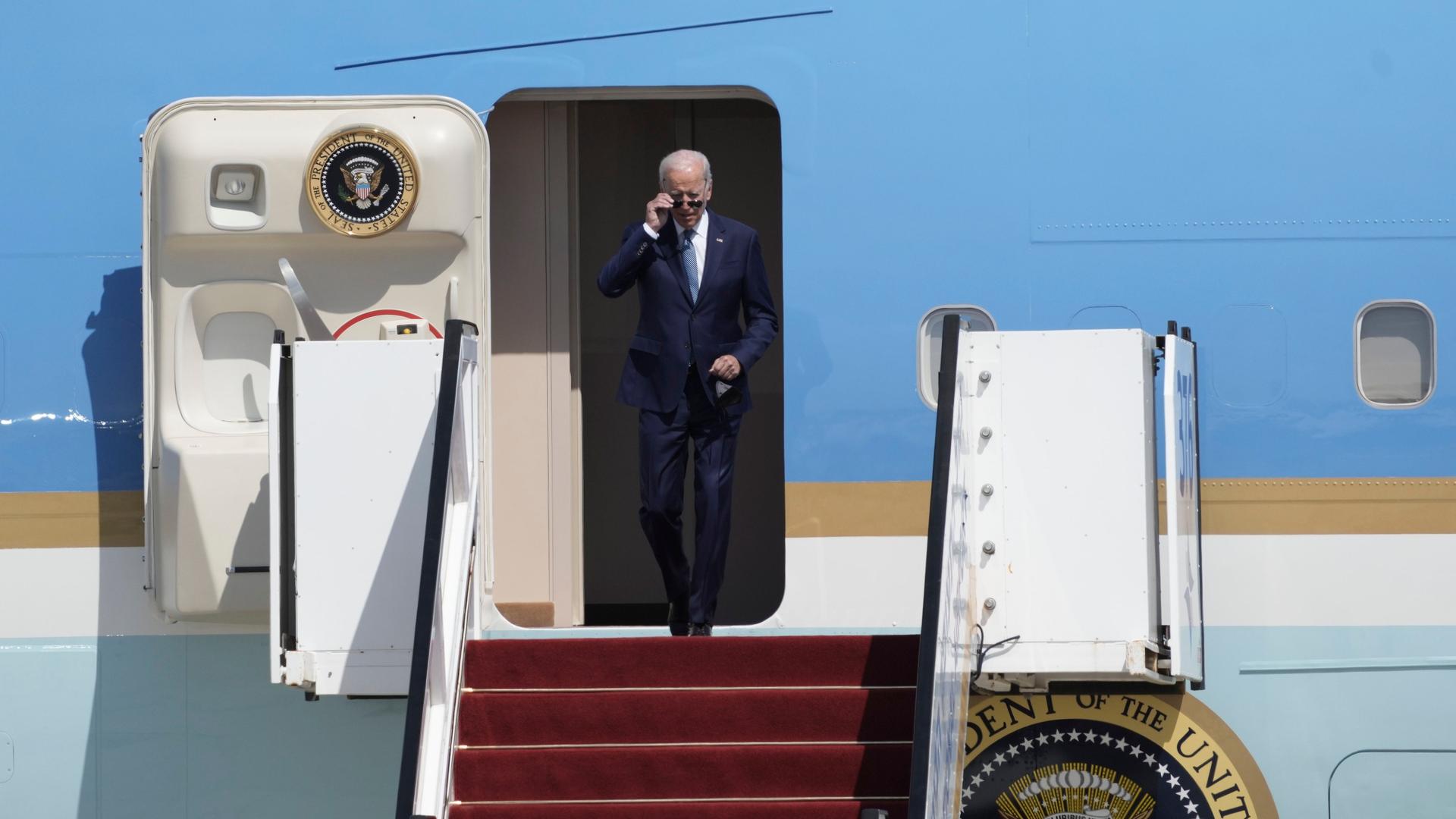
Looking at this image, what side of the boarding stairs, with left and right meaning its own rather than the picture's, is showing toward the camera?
front

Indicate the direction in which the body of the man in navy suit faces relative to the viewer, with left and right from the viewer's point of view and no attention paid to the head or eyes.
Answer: facing the viewer
